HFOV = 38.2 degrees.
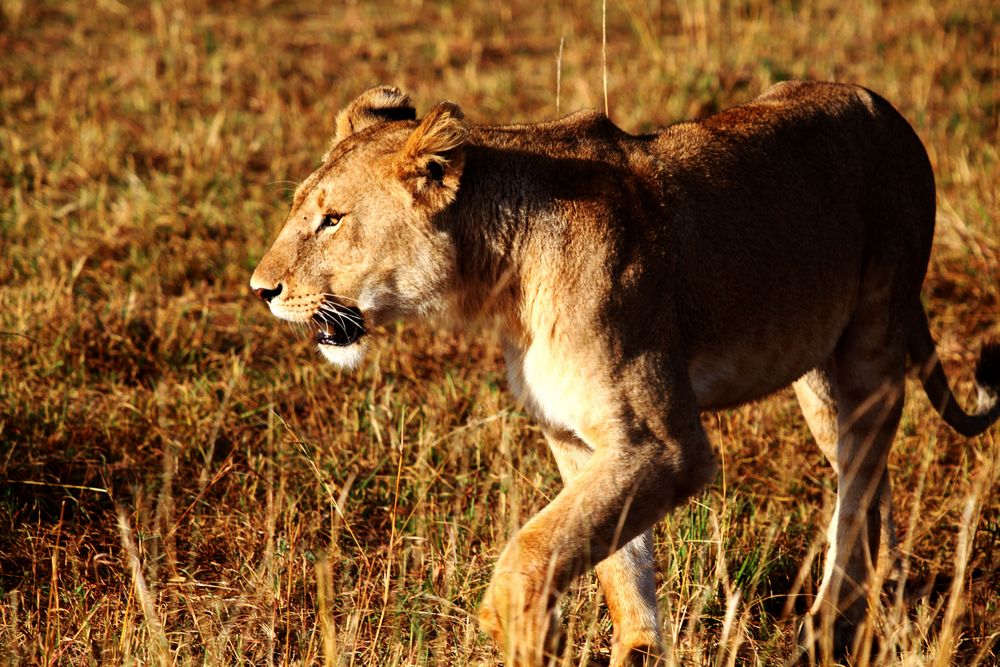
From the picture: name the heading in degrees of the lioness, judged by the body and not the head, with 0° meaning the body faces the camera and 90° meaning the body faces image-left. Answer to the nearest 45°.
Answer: approximately 45°
